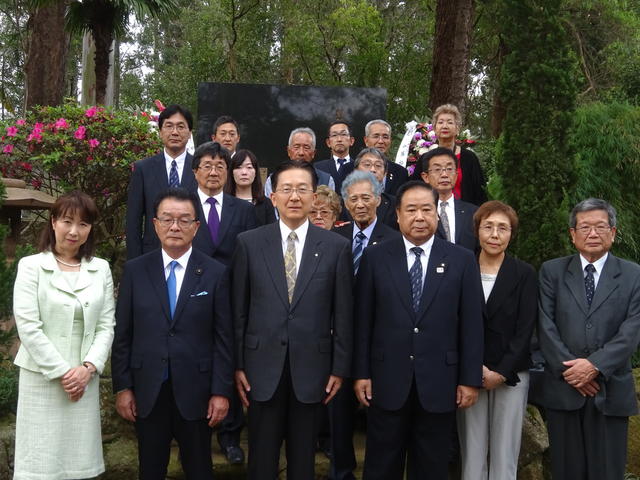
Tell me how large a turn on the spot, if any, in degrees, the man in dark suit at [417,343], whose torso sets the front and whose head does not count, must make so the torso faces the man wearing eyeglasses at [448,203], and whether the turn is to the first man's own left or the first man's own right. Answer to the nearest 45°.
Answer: approximately 180°

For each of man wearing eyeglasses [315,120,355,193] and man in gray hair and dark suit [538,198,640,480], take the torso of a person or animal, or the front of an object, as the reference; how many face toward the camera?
2

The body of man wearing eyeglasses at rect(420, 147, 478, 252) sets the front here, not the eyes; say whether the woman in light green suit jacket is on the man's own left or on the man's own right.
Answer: on the man's own right

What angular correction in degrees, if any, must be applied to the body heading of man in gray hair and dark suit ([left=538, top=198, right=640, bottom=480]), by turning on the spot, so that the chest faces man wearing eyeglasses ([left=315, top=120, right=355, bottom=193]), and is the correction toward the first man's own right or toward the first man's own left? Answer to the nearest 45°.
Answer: approximately 135° to the first man's own right

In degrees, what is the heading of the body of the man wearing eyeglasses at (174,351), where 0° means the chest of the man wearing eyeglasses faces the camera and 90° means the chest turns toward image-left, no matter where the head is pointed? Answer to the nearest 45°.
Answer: approximately 0°

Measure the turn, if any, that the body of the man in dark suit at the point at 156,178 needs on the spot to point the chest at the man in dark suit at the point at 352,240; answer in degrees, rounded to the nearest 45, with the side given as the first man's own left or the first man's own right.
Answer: approximately 45° to the first man's own left

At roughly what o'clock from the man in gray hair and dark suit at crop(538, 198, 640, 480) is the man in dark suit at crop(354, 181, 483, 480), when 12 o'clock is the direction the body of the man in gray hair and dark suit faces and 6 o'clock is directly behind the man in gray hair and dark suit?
The man in dark suit is roughly at 2 o'clock from the man in gray hair and dark suit.

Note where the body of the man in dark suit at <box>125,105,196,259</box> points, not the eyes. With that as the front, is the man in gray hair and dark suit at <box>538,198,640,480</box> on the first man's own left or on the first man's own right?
on the first man's own left

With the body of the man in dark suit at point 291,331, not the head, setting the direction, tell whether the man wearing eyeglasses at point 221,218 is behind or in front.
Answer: behind

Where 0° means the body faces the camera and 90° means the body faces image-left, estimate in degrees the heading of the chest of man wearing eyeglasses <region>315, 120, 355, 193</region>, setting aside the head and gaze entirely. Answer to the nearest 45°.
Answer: approximately 0°
